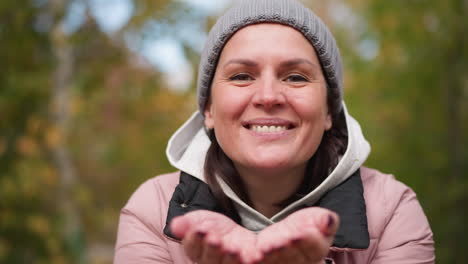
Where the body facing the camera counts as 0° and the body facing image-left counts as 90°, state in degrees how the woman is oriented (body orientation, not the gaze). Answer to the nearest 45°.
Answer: approximately 0°
